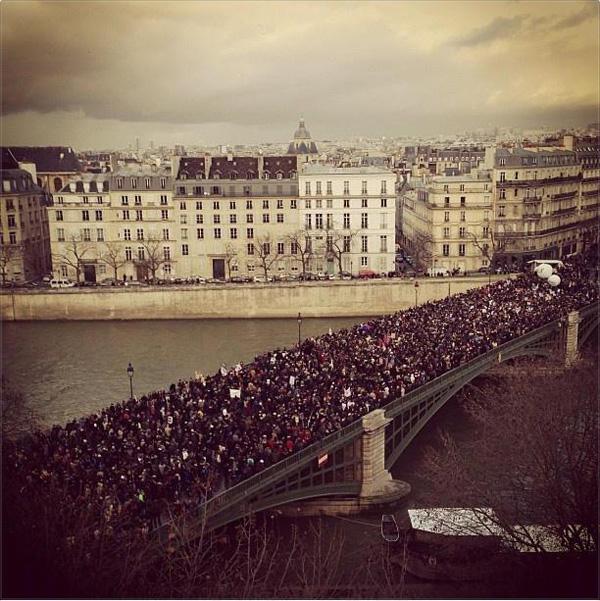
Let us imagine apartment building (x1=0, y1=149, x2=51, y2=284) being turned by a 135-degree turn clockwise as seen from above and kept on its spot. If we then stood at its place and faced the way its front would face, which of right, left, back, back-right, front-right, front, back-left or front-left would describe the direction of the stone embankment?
back

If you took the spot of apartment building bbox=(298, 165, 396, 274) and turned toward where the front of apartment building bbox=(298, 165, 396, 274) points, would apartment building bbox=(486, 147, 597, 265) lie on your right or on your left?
on your left

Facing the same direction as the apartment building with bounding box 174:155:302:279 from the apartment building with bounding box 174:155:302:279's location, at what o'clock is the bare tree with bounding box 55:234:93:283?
The bare tree is roughly at 3 o'clock from the apartment building.

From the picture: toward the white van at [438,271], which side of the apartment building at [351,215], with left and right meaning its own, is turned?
left

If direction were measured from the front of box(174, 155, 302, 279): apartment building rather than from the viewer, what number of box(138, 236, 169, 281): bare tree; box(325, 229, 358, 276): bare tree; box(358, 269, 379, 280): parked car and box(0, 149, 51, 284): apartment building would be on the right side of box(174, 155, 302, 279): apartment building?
2

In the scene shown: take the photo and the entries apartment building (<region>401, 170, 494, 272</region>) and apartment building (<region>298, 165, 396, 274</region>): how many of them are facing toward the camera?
2

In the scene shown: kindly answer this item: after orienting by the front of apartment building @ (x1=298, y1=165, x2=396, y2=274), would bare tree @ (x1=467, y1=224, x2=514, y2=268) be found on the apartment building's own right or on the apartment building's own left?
on the apartment building's own left

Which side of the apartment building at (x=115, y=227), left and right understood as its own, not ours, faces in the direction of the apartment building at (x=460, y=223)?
left

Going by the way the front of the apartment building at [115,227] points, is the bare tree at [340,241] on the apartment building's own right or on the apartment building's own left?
on the apartment building's own left

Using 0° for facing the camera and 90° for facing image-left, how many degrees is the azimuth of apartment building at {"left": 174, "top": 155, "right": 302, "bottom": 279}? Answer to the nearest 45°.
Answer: approximately 0°
